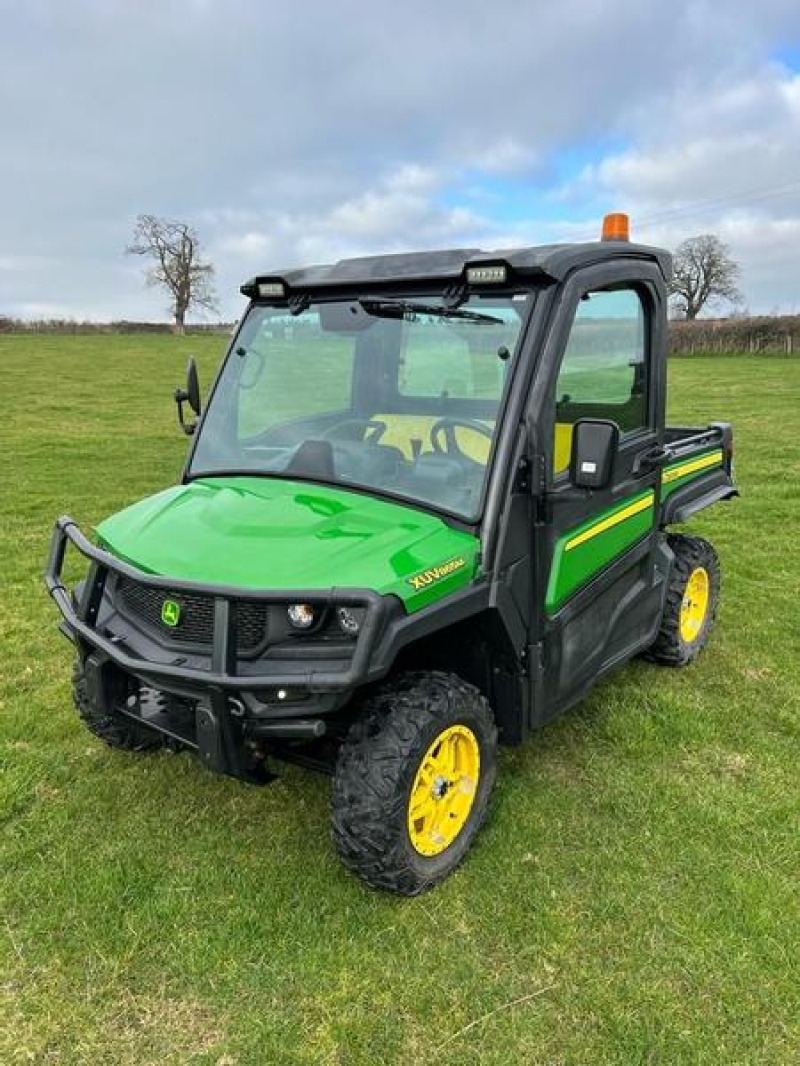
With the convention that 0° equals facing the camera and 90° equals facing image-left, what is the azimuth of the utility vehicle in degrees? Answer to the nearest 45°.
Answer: approximately 45°
